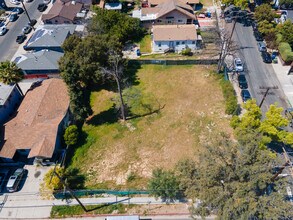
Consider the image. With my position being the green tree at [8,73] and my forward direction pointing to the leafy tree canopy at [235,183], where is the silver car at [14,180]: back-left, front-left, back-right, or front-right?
front-right

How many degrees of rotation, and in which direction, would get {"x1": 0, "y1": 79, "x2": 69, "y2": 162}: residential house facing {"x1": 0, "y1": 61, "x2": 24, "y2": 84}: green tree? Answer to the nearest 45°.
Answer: approximately 180°

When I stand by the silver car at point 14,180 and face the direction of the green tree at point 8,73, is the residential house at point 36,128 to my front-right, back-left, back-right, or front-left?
front-right

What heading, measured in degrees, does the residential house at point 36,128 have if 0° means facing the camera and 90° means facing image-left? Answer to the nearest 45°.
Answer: approximately 0°

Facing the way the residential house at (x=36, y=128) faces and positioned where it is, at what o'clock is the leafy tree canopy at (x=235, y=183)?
The leafy tree canopy is roughly at 11 o'clock from the residential house.

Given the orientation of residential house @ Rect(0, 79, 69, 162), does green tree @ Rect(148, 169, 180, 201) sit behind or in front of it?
in front

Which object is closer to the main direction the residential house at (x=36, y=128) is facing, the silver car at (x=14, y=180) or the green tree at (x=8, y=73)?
the silver car
